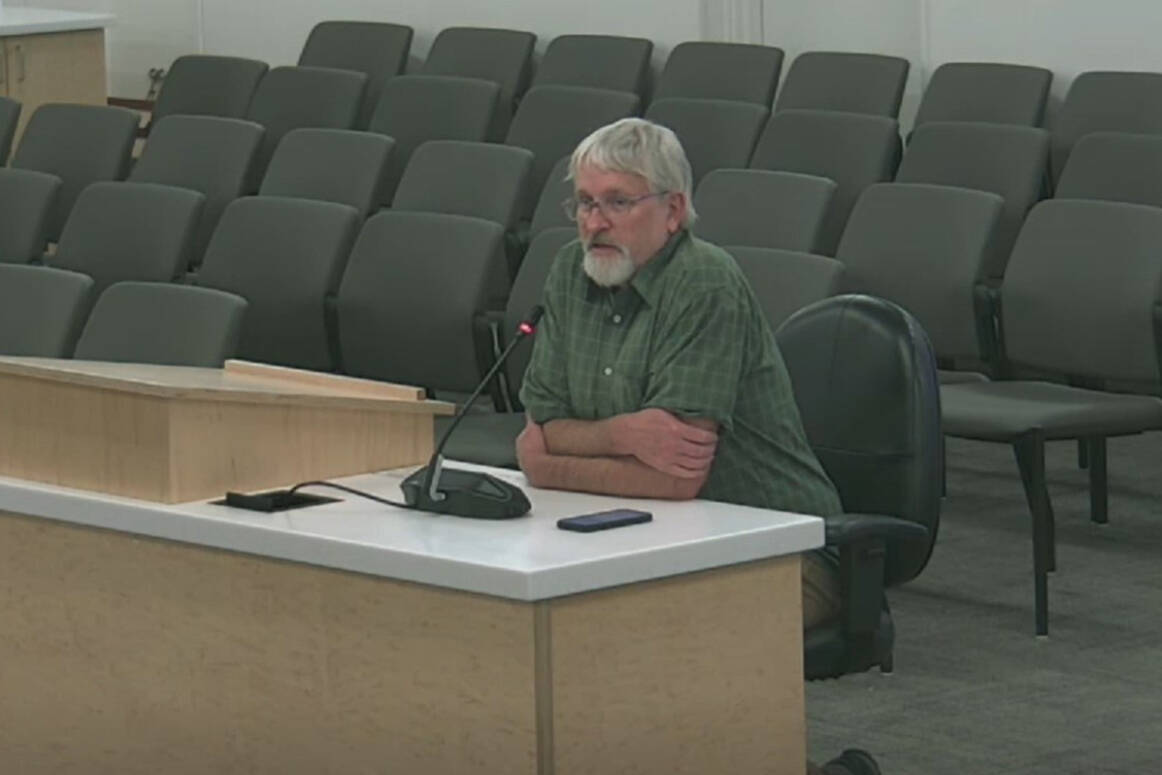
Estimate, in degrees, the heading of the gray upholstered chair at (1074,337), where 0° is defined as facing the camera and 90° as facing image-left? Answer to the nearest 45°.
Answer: approximately 45°

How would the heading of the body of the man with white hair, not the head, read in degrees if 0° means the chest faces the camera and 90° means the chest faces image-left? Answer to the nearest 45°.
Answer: approximately 45°

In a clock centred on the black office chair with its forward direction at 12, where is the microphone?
The microphone is roughly at 12 o'clock from the black office chair.

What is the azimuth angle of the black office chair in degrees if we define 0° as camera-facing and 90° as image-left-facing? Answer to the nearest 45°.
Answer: approximately 45°
